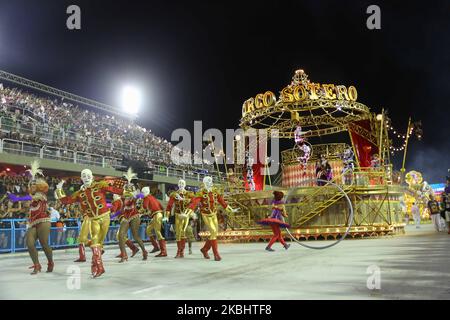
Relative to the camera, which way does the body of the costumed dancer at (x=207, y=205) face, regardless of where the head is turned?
toward the camera

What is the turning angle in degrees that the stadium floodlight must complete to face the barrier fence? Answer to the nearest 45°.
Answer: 0° — it already faces it

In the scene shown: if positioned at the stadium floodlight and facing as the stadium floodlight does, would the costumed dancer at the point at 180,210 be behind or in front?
in front

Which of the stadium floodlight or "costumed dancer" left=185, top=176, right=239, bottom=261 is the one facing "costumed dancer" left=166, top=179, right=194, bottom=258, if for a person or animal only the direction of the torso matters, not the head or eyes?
the stadium floodlight

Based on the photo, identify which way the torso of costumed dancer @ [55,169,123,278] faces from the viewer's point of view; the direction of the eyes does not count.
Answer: toward the camera

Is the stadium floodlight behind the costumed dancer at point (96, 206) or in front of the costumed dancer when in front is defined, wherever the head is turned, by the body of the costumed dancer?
behind

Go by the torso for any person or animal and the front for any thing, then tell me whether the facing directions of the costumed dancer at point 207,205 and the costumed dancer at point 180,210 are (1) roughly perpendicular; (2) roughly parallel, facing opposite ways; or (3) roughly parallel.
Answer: roughly parallel

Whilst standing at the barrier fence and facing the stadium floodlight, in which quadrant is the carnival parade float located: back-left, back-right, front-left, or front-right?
front-right

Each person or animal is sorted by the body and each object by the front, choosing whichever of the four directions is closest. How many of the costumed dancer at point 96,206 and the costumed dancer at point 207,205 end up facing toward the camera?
2

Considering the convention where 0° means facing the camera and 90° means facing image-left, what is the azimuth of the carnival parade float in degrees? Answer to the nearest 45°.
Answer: approximately 45°

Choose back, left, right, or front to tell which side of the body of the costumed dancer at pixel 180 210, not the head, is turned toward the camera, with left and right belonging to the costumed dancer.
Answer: front

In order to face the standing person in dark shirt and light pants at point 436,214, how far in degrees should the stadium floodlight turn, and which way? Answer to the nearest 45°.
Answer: approximately 45° to its left

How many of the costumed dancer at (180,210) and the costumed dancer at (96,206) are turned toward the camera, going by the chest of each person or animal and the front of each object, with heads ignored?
2
